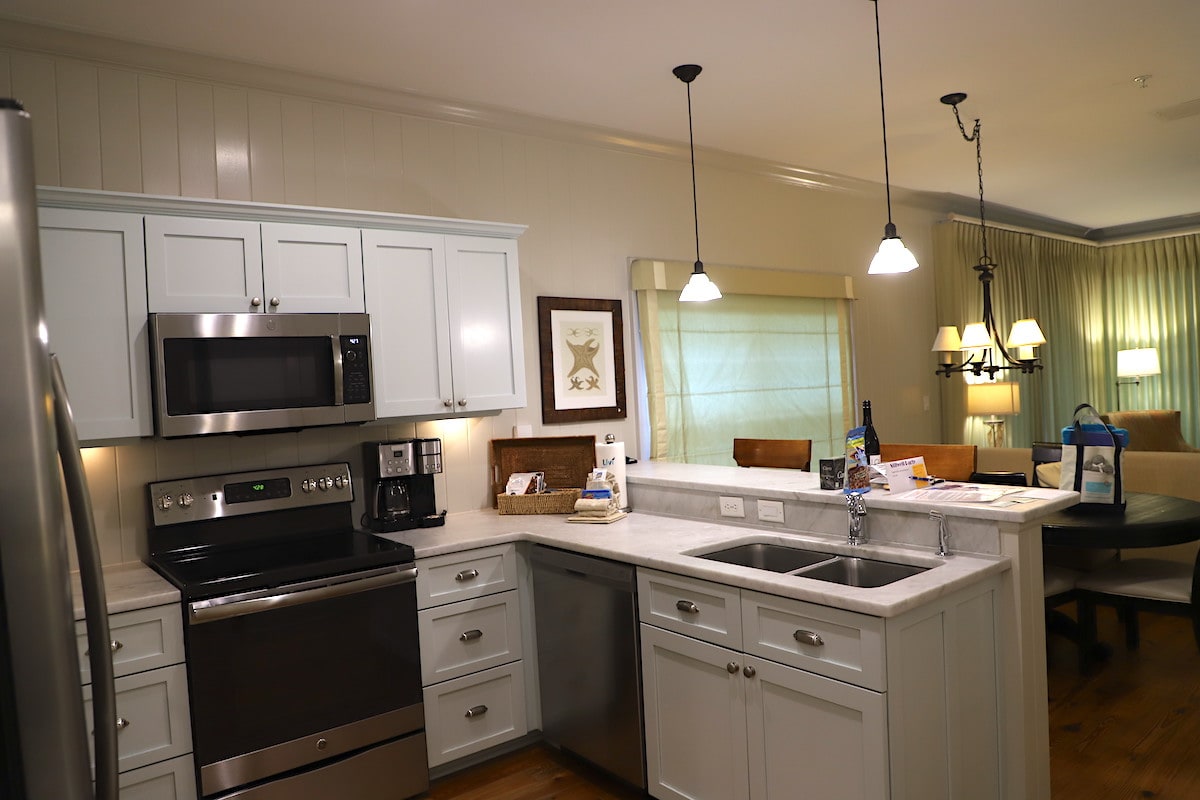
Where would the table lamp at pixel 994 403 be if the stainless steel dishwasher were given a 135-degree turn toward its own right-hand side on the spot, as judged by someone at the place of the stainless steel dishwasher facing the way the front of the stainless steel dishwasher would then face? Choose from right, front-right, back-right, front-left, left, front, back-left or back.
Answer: front-right

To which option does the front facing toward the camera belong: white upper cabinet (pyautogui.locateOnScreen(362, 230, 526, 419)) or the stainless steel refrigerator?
the white upper cabinet

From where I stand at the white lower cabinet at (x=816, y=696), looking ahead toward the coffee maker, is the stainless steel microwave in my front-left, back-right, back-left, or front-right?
front-left

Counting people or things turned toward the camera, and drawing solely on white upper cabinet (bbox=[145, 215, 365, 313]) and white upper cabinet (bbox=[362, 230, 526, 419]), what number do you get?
2

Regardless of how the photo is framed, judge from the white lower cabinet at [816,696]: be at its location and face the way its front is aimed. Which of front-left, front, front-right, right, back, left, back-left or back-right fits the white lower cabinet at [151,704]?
front-right

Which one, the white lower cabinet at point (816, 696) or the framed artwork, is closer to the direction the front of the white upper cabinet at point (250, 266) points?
the white lower cabinet

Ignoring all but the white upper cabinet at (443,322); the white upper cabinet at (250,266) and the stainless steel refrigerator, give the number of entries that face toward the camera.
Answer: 2

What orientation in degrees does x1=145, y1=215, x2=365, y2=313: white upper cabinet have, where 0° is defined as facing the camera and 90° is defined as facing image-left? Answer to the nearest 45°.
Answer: approximately 0°

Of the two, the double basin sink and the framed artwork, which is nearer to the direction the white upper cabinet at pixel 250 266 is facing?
the double basin sink

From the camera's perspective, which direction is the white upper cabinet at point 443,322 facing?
toward the camera

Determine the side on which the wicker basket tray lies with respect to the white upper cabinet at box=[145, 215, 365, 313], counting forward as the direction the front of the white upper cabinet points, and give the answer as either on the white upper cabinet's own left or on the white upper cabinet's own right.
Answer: on the white upper cabinet's own left

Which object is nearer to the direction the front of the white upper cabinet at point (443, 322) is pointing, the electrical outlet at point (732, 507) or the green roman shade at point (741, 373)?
the electrical outlet

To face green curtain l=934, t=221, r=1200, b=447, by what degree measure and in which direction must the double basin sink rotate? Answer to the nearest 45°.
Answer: approximately 180°

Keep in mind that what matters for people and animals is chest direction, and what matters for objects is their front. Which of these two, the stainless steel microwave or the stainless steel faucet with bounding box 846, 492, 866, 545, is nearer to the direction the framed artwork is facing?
the stainless steel faucet

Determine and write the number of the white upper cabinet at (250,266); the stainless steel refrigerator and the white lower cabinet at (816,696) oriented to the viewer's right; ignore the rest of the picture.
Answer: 1
